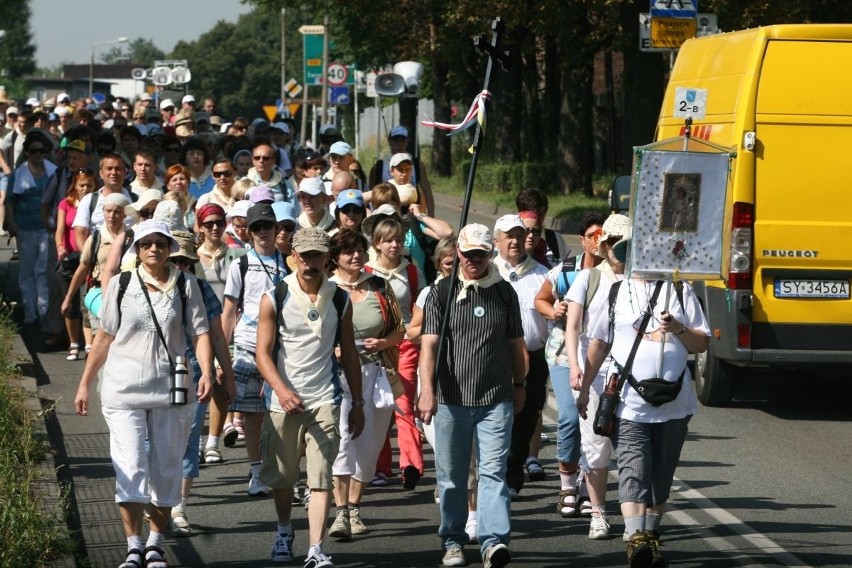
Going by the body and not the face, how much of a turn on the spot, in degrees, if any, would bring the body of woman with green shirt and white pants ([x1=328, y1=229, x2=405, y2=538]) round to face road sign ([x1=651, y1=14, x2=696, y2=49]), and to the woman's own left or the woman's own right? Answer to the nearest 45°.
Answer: approximately 180°

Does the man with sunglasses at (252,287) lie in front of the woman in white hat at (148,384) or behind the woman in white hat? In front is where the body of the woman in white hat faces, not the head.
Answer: behind

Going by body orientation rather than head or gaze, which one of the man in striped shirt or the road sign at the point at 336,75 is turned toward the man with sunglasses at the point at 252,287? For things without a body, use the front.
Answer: the road sign
